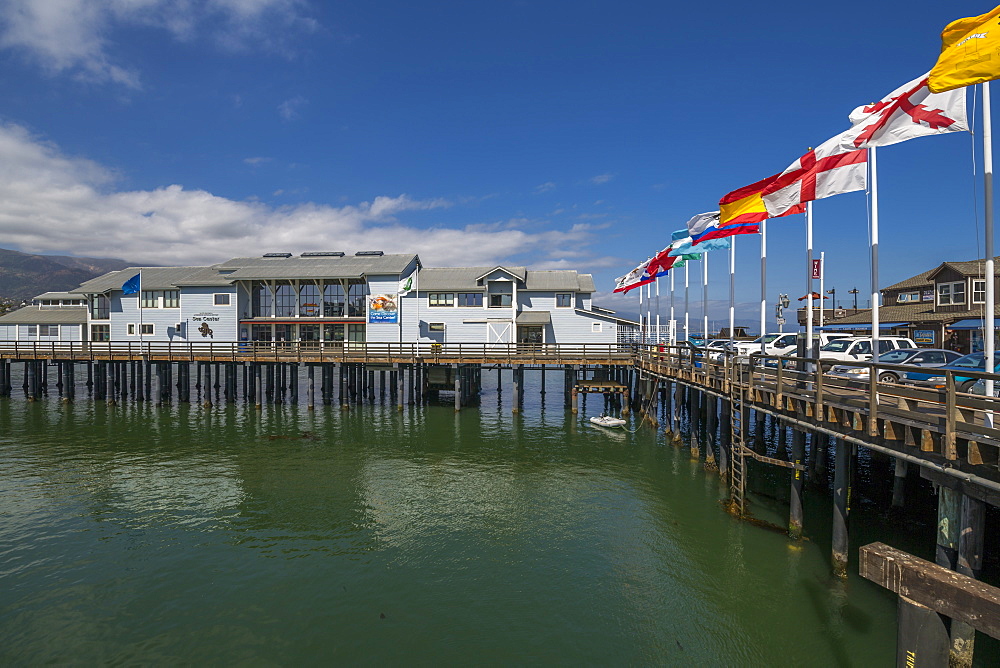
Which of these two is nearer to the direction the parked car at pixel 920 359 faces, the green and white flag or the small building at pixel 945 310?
the green and white flag

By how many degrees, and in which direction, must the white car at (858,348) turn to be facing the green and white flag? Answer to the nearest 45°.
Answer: approximately 45° to its right

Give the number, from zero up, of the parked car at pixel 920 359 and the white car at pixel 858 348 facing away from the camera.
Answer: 0

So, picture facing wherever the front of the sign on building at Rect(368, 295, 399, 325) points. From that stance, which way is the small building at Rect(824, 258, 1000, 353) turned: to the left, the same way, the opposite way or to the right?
to the right

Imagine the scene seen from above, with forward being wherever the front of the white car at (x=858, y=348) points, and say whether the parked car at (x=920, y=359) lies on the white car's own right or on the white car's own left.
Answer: on the white car's own left

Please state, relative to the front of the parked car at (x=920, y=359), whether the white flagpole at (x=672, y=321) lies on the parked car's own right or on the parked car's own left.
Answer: on the parked car's own right

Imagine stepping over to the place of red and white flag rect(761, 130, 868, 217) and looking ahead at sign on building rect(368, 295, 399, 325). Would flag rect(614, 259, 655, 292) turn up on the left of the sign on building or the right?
right

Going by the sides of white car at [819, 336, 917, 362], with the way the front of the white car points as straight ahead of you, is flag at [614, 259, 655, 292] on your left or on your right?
on your right

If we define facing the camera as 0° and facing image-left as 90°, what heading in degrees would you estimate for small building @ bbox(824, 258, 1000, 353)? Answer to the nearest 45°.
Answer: approximately 45°

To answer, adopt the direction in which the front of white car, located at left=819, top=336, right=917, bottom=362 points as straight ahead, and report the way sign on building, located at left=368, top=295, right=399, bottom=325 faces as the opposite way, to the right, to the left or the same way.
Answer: to the left

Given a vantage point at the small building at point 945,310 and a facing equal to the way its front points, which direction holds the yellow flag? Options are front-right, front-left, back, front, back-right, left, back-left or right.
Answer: front-left

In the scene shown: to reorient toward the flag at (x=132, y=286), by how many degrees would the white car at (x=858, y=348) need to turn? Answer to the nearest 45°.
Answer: approximately 45° to its right

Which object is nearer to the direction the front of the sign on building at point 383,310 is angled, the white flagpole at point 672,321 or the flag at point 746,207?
the flag

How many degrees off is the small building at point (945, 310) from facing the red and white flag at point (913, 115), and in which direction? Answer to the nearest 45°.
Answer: approximately 45° to its left
